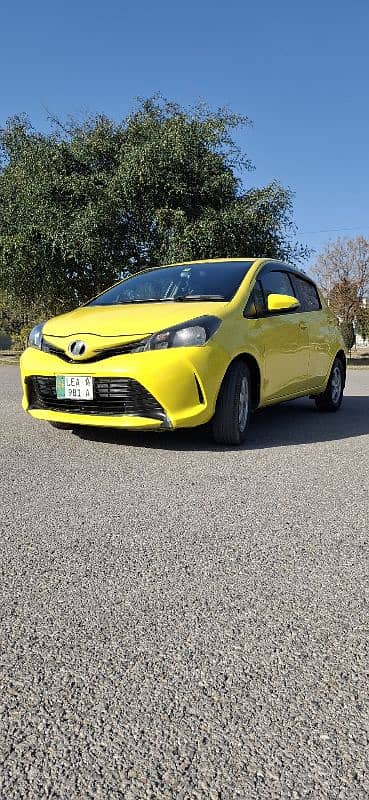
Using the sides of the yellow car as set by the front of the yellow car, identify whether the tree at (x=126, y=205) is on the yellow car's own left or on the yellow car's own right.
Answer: on the yellow car's own right

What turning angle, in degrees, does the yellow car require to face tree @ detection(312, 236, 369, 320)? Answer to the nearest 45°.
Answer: approximately 135° to its right

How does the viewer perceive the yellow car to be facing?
facing the viewer and to the left of the viewer
